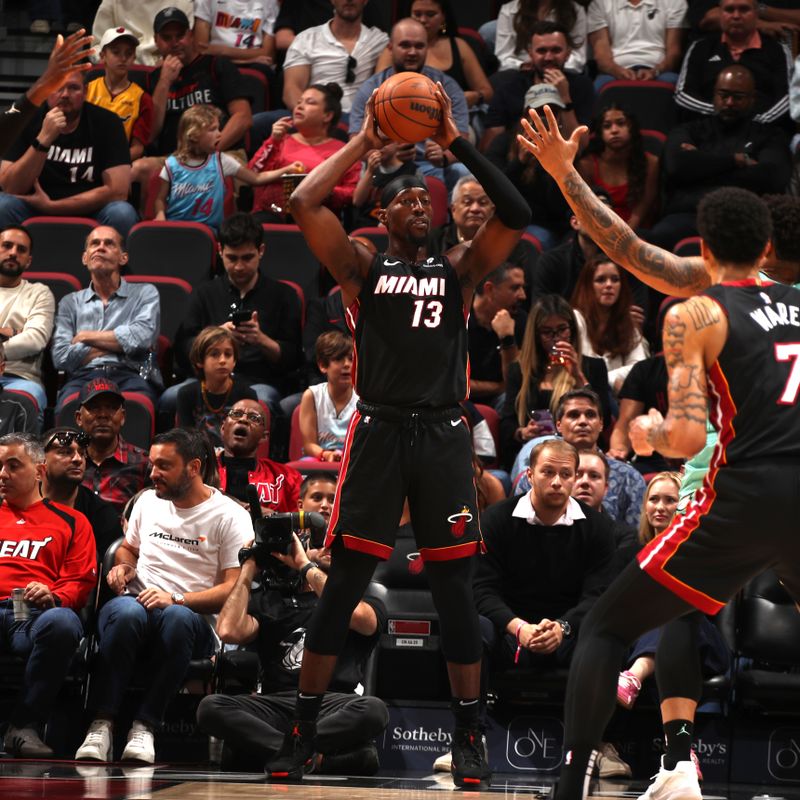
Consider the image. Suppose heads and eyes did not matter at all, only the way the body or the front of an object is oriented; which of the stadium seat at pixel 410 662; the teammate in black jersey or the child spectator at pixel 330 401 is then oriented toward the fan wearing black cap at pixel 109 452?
the teammate in black jersey

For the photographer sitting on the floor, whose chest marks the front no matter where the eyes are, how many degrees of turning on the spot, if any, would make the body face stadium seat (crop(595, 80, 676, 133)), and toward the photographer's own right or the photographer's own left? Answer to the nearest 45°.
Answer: approximately 135° to the photographer's own left

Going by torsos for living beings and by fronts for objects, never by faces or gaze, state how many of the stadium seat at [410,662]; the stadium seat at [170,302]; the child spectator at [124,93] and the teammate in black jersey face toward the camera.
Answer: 3

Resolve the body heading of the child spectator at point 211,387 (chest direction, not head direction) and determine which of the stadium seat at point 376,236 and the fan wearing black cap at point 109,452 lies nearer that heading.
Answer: the fan wearing black cap

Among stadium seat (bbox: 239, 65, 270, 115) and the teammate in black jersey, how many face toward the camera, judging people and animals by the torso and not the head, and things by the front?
1

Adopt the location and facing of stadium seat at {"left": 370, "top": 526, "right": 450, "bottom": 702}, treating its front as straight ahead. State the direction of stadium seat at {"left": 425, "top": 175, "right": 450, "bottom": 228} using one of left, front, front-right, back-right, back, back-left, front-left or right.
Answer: back

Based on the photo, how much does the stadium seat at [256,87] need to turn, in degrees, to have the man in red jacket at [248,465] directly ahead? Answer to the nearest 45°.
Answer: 0° — it already faces them
